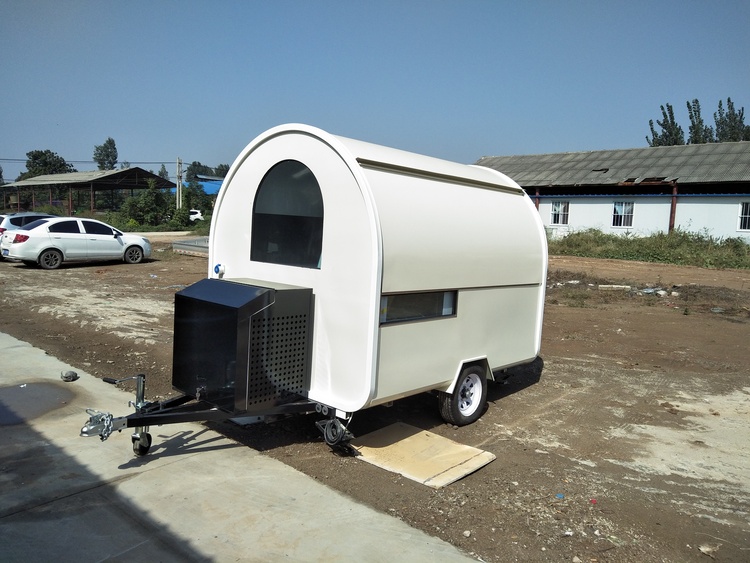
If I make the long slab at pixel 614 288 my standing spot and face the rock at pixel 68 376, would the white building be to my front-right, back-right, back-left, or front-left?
back-right

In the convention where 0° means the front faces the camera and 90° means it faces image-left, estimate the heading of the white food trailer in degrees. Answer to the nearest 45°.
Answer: approximately 45°

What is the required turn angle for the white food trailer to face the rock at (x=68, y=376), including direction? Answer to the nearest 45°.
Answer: approximately 90° to its right

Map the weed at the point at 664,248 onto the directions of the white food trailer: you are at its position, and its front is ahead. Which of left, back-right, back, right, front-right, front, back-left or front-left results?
back

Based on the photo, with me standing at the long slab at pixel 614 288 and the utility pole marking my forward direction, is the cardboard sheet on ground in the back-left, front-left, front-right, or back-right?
back-left

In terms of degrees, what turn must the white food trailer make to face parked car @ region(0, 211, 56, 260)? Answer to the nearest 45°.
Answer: approximately 90° to its right

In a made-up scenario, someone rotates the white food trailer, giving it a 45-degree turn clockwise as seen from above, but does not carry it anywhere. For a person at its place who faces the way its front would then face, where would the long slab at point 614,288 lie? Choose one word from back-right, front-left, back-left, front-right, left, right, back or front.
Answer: back-right

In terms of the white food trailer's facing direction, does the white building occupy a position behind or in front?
behind

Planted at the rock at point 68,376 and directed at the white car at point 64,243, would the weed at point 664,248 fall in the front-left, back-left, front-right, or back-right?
front-right

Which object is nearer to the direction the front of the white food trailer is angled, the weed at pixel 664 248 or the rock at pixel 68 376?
the rock

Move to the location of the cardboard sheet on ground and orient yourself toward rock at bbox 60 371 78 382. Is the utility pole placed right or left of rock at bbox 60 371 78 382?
right
